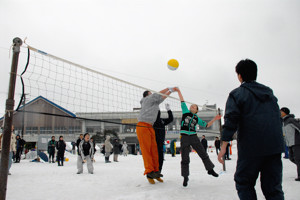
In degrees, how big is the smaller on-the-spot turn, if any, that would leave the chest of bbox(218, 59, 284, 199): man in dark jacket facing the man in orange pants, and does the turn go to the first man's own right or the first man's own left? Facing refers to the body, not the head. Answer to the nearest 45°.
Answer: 0° — they already face them

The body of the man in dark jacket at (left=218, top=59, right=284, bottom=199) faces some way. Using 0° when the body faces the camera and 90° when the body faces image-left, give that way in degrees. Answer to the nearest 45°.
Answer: approximately 135°

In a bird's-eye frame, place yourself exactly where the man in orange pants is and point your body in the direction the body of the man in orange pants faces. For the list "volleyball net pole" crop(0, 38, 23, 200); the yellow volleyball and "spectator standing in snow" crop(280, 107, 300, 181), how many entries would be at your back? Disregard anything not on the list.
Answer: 1

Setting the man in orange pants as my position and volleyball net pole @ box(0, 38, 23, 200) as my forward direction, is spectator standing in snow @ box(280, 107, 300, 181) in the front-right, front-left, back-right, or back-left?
back-left

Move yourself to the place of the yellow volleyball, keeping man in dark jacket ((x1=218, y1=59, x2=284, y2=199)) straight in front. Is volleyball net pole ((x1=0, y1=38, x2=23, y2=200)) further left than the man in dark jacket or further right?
right

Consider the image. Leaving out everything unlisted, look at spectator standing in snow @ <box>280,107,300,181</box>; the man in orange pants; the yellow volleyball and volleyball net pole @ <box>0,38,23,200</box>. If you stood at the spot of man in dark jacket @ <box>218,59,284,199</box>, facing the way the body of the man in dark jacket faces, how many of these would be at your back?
0

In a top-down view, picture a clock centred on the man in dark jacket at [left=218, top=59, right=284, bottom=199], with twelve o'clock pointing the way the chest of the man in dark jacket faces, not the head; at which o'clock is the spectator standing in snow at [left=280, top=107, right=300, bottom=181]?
The spectator standing in snow is roughly at 2 o'clock from the man in dark jacket.

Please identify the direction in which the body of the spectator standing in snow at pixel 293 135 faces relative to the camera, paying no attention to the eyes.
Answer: to the viewer's left

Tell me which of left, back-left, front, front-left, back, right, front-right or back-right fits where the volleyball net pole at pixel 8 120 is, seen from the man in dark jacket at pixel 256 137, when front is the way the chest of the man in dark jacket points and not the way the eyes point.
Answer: front-left

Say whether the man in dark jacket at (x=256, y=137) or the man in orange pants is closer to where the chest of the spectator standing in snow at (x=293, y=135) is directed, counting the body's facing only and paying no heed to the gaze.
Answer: the man in orange pants

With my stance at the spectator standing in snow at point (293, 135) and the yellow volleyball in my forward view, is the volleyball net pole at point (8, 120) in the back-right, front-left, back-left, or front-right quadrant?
front-left

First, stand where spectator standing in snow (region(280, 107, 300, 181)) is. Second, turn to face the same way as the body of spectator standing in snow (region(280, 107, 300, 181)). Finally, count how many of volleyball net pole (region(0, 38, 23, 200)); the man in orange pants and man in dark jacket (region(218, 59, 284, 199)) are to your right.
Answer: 0

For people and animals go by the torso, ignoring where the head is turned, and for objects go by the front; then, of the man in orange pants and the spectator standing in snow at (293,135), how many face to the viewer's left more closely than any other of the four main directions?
1
